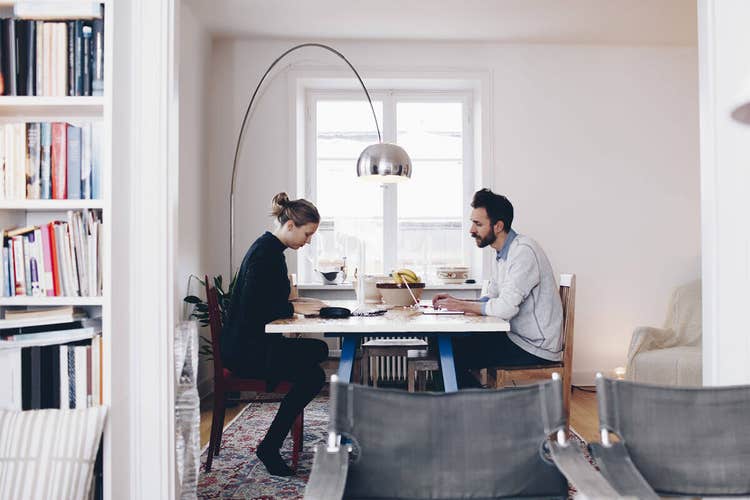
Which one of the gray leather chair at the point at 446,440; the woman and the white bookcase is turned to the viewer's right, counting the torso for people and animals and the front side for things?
the woman

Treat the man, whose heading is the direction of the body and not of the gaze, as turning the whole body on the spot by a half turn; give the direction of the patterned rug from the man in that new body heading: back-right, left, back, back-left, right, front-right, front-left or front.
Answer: back

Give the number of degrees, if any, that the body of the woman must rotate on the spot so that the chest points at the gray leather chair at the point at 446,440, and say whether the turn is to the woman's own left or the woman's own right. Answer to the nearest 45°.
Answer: approximately 90° to the woman's own right

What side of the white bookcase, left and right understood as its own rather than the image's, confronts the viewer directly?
front

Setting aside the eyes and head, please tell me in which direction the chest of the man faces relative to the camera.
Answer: to the viewer's left

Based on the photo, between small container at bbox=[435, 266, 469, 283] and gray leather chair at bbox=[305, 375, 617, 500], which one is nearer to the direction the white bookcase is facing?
the gray leather chair

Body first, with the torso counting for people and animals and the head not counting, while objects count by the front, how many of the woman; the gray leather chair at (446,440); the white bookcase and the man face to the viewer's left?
1

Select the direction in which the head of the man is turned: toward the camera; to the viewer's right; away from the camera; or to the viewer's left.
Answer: to the viewer's left

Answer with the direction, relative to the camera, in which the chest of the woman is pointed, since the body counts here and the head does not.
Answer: to the viewer's right
